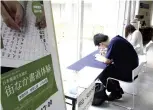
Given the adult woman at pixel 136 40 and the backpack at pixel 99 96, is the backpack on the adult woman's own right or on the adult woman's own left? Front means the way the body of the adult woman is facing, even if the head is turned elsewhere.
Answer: on the adult woman's own left

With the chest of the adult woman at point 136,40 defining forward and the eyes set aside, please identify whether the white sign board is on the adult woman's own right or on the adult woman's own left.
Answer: on the adult woman's own left

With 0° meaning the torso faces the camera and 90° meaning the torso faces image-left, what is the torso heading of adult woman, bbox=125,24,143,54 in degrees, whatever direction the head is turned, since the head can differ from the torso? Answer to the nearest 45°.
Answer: approximately 90°

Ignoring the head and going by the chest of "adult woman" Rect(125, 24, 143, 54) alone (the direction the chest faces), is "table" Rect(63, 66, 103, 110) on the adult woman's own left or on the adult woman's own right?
on the adult woman's own left
